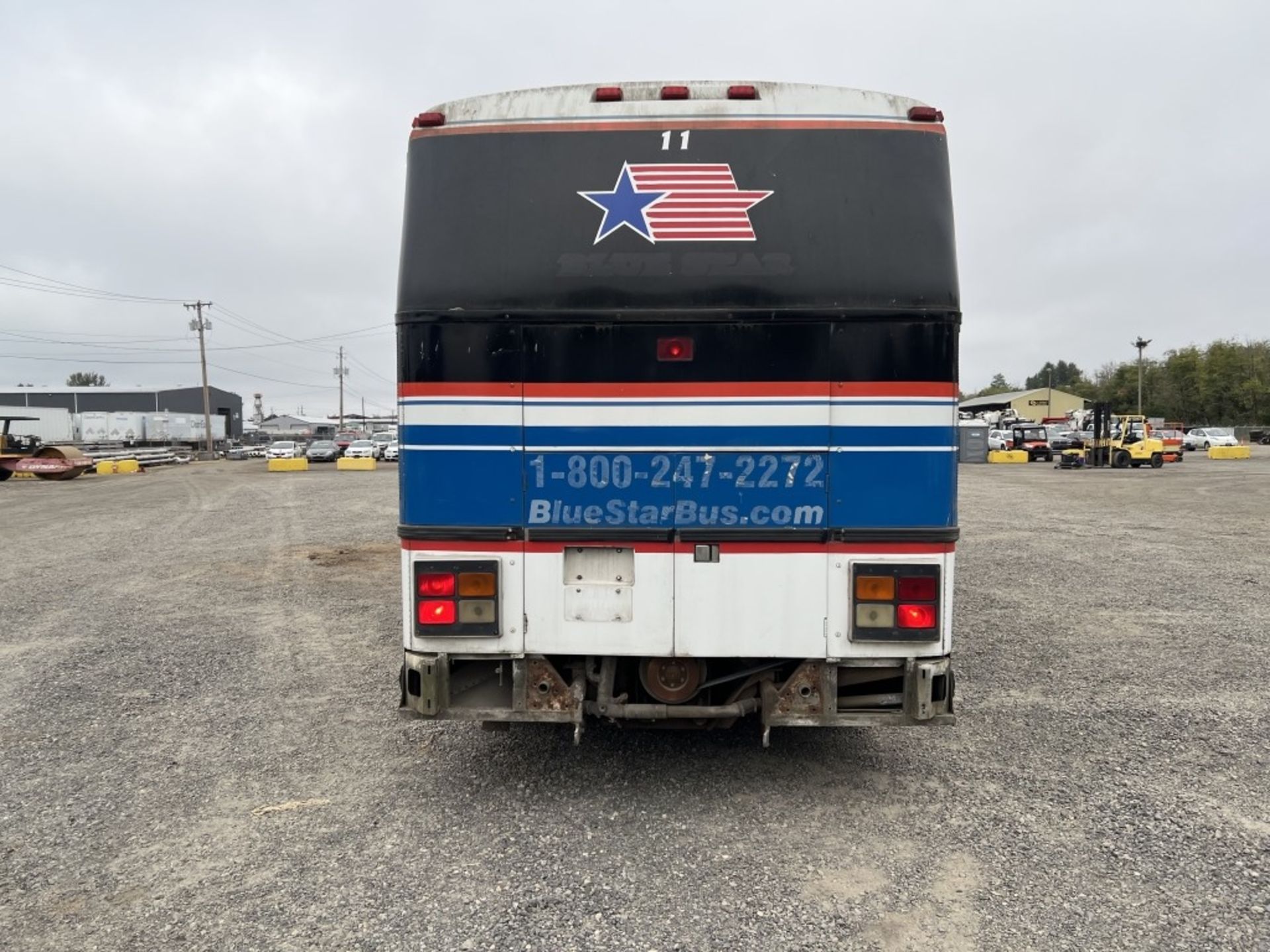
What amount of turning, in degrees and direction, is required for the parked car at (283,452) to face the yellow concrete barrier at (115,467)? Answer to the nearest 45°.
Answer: approximately 45° to its right

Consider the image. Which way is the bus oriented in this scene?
away from the camera

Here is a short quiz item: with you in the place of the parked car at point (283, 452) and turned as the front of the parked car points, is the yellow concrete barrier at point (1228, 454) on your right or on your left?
on your left

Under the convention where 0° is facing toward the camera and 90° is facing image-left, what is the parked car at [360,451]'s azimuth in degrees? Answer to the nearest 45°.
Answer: approximately 0°

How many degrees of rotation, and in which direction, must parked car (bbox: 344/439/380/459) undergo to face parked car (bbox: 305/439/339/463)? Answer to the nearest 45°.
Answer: approximately 135° to its right

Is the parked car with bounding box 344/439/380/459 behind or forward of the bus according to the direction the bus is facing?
forward

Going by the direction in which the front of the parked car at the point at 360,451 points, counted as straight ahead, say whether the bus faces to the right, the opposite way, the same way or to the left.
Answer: the opposite way

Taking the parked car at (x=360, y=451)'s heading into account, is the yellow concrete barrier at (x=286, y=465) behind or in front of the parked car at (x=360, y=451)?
in front

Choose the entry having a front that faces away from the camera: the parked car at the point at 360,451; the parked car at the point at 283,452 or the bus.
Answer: the bus
